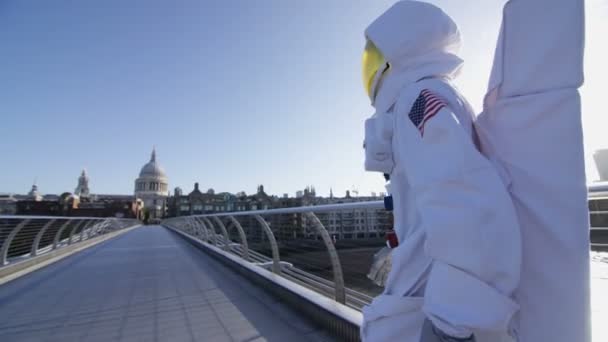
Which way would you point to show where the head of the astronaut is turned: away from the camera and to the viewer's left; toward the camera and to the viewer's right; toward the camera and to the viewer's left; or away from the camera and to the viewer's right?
away from the camera and to the viewer's left

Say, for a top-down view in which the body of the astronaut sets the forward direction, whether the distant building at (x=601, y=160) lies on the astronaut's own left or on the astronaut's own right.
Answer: on the astronaut's own right

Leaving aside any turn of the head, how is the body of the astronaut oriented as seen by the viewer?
to the viewer's left
